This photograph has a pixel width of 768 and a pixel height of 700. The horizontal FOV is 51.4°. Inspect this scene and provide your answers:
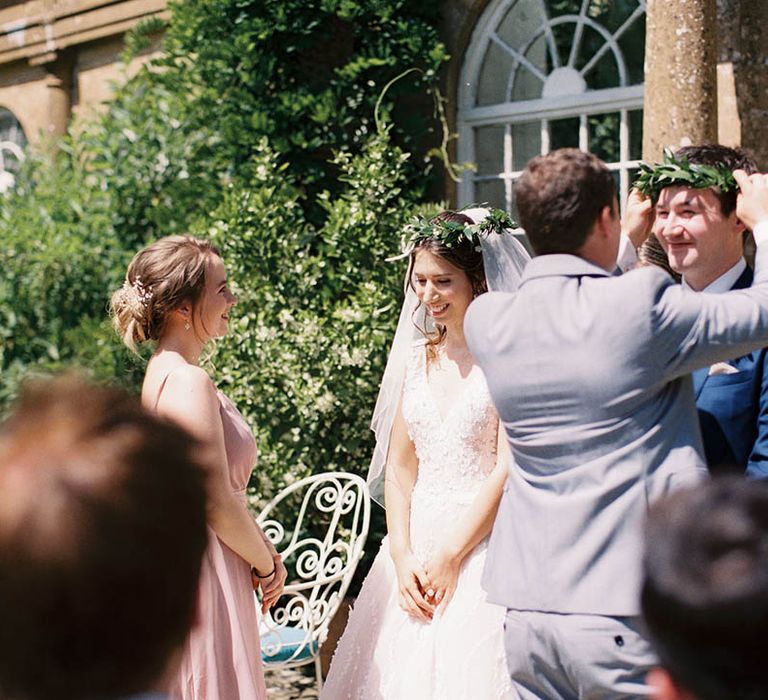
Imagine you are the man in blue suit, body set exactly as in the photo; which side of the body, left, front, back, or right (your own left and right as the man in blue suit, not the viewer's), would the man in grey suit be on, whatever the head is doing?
front

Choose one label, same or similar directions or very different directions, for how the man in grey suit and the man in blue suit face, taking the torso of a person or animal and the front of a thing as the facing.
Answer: very different directions

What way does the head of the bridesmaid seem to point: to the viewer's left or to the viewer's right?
to the viewer's right

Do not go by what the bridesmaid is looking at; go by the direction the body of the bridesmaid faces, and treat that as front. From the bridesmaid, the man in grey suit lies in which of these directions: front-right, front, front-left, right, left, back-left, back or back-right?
front-right

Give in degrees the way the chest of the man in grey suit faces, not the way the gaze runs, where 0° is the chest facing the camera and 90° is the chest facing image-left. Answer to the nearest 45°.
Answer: approximately 225°

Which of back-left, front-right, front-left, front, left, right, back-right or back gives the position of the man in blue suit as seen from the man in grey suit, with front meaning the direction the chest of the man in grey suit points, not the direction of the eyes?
front

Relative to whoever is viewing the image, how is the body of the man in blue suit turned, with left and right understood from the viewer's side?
facing the viewer and to the left of the viewer

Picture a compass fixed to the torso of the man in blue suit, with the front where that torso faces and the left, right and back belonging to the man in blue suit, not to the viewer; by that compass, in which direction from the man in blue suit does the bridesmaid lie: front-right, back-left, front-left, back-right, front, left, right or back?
front-right

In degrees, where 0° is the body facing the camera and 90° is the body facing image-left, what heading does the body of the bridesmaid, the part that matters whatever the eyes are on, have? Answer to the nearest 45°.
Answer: approximately 270°

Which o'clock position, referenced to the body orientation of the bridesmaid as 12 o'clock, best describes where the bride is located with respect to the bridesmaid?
The bride is roughly at 12 o'clock from the bridesmaid.

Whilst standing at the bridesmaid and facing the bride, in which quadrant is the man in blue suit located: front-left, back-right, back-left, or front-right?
front-right

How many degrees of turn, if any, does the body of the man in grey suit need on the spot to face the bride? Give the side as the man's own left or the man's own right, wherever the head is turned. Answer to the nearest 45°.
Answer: approximately 90° to the man's own left

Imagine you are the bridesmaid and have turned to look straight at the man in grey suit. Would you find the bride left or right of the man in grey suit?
left

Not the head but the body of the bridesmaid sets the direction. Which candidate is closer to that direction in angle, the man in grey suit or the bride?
the bride

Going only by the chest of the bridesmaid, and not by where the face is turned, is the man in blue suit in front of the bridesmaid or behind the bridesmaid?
in front
